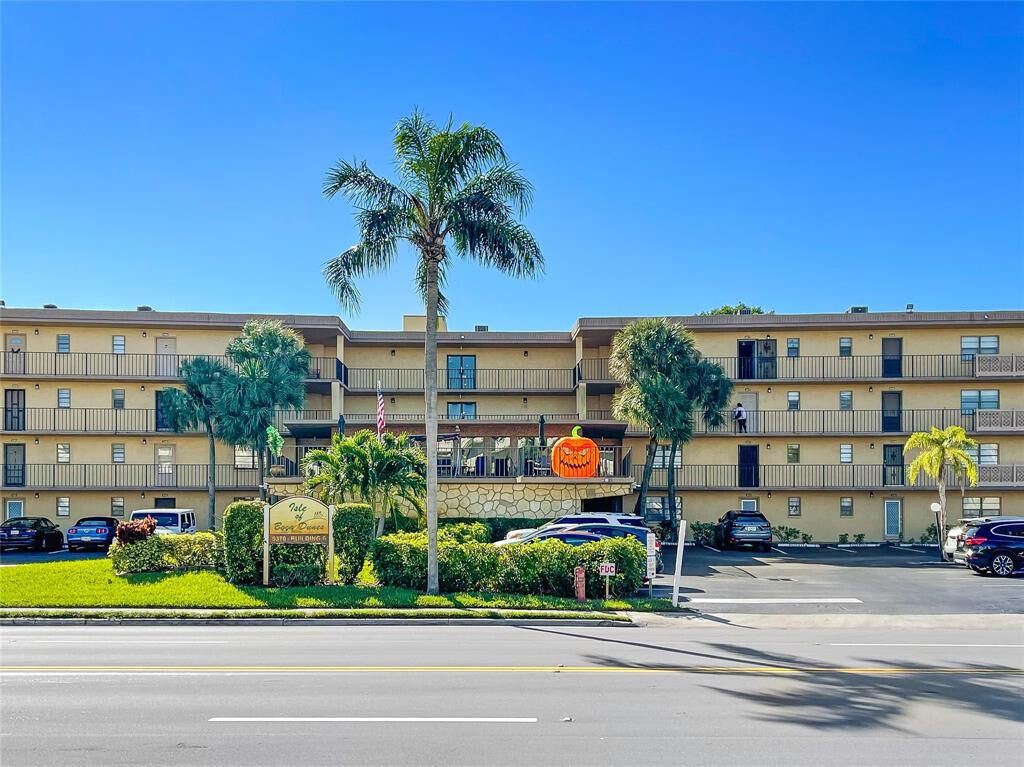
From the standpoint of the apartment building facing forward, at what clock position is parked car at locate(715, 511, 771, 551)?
The parked car is roughly at 10 o'clock from the apartment building.

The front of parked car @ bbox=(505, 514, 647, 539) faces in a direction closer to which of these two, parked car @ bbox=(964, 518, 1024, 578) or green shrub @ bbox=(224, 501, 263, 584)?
the green shrub

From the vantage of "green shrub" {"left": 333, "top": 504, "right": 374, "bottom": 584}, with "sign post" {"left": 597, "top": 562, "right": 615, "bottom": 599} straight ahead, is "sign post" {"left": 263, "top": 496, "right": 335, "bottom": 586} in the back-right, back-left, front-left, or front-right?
back-right

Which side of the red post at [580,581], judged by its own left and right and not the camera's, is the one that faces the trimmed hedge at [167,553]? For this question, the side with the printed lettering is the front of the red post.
right

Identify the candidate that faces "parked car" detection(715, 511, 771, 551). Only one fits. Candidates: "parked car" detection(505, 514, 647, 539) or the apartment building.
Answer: the apartment building

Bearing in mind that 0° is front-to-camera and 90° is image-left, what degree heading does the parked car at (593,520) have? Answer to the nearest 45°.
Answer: approximately 90°

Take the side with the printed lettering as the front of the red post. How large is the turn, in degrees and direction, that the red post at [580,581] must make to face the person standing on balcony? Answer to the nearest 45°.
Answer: approximately 180°

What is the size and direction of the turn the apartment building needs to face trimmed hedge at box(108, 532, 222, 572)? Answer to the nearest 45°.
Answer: approximately 45° to its right

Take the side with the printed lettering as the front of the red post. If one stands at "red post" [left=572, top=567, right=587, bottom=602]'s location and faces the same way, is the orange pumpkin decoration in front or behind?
behind

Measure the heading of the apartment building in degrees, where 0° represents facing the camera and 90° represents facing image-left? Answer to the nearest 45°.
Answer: approximately 0°
